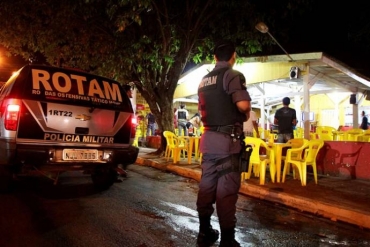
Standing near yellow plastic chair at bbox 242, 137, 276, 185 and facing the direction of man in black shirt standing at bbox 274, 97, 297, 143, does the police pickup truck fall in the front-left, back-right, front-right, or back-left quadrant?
back-left

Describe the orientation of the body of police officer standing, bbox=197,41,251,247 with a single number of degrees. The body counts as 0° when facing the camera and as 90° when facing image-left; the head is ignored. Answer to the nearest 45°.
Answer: approximately 225°

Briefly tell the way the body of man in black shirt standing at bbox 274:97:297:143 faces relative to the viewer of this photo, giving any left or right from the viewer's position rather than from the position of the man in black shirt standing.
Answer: facing away from the viewer

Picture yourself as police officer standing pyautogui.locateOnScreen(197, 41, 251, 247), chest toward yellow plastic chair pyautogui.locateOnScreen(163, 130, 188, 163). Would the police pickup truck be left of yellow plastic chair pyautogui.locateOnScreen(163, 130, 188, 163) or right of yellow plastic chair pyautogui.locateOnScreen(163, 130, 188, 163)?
left

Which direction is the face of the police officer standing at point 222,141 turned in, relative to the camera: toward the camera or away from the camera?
away from the camera

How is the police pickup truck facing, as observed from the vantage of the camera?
facing away from the viewer and to the left of the viewer
